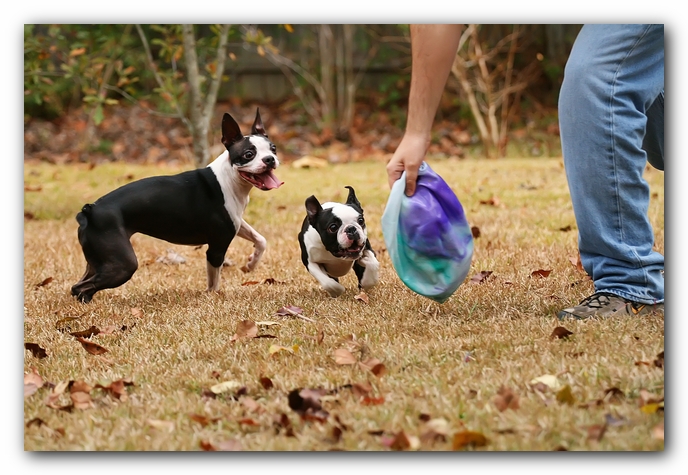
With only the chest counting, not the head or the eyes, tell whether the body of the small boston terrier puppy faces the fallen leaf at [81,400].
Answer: no

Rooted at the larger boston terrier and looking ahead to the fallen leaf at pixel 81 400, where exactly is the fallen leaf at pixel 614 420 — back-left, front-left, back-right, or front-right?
front-left

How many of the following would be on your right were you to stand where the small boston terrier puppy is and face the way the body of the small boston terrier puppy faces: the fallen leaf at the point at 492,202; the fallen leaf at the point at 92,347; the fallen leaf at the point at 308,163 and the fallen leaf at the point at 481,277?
1

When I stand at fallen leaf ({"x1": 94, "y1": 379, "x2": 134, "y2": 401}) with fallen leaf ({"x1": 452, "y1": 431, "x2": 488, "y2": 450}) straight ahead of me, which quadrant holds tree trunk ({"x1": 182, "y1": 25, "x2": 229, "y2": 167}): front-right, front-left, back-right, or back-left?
back-left

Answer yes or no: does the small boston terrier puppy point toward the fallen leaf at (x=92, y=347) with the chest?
no

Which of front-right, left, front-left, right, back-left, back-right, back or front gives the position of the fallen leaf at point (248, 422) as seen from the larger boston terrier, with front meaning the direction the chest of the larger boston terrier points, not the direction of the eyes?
right

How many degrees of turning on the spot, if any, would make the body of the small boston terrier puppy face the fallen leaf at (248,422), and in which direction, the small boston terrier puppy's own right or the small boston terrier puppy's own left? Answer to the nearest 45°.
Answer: approximately 45° to the small boston terrier puppy's own right

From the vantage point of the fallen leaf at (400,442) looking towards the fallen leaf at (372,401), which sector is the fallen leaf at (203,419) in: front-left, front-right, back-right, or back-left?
front-left

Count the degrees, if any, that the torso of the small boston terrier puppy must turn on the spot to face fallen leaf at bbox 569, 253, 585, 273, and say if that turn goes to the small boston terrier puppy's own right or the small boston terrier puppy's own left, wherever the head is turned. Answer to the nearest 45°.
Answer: approximately 45° to the small boston terrier puppy's own left

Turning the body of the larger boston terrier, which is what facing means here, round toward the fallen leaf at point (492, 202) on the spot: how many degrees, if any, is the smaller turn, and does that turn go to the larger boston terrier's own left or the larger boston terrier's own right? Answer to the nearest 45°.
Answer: approximately 45° to the larger boston terrier's own left

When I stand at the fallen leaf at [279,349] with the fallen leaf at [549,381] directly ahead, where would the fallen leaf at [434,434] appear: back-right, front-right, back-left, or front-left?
front-right

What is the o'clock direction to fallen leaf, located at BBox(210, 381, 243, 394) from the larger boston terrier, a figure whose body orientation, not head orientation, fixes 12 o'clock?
The fallen leaf is roughly at 3 o'clock from the larger boston terrier.

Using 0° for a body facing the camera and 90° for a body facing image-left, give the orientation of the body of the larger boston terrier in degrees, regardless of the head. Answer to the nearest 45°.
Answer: approximately 270°

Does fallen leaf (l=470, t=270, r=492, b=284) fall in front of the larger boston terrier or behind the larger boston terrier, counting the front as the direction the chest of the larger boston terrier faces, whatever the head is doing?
in front

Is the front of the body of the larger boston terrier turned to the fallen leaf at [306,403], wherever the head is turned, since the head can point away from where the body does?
no

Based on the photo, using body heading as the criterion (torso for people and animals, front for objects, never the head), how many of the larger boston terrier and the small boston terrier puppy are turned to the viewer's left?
0

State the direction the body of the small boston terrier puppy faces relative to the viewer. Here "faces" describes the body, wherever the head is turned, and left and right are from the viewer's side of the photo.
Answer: facing the viewer and to the right of the viewer
